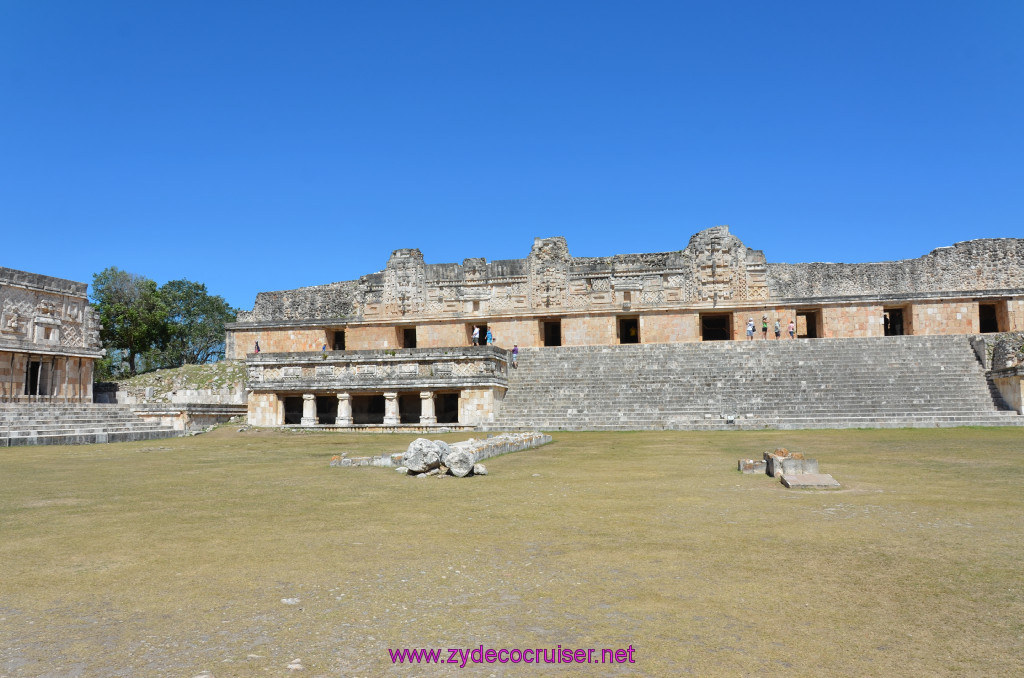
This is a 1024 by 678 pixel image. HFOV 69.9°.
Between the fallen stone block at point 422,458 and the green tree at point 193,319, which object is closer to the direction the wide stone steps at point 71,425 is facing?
the fallen stone block

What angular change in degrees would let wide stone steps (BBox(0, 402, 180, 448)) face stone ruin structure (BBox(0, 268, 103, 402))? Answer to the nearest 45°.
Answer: approximately 135° to its left

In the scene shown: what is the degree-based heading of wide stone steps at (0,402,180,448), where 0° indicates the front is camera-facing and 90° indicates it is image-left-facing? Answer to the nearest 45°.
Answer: approximately 315°

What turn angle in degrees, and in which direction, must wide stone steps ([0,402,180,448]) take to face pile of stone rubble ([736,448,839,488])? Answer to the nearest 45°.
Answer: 0° — it already faces it

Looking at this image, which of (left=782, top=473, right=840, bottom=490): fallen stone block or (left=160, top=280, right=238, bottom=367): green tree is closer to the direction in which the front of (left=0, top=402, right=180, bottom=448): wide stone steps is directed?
the fallen stone block

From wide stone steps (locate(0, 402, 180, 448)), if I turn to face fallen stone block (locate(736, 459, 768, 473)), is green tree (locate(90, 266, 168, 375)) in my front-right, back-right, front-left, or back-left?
back-left

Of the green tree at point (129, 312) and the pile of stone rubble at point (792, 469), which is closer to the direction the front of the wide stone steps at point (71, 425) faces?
the pile of stone rubble

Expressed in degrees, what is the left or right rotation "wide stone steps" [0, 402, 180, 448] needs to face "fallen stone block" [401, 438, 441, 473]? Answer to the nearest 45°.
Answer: approximately 45° to its right

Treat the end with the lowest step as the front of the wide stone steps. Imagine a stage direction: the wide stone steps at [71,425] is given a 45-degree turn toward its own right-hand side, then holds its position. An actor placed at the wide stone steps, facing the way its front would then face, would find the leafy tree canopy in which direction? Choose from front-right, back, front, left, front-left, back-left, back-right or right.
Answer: back

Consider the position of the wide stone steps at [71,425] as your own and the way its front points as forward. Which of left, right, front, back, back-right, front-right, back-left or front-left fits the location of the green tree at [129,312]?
back-left

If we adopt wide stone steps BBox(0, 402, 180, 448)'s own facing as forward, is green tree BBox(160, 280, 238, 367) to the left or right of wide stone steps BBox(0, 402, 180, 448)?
on its left
